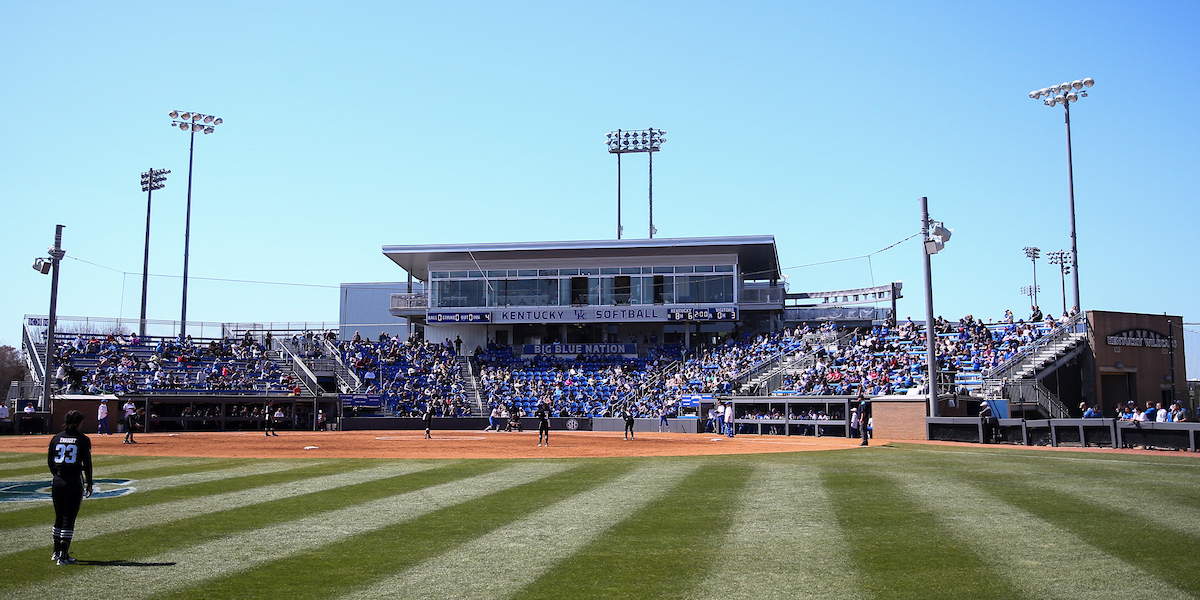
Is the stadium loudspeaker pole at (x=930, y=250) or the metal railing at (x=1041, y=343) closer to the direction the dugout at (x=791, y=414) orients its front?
the stadium loudspeaker pole

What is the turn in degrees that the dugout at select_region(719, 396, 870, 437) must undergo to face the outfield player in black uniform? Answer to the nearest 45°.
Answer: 0° — it already faces them

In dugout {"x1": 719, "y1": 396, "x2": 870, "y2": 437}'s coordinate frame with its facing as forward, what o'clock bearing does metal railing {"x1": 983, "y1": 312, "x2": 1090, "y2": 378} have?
The metal railing is roughly at 9 o'clock from the dugout.

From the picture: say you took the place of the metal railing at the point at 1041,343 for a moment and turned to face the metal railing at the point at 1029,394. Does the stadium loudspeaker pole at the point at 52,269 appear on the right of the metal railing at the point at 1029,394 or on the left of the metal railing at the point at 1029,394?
right

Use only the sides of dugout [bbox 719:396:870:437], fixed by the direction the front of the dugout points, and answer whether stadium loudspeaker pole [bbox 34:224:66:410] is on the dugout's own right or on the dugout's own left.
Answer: on the dugout's own right

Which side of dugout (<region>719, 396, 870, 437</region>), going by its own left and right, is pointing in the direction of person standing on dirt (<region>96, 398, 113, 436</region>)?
right

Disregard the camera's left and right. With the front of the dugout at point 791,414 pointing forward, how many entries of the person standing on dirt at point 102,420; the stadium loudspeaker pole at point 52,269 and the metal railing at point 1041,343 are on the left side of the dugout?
1

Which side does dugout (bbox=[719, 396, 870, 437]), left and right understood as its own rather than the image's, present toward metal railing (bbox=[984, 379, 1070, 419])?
left

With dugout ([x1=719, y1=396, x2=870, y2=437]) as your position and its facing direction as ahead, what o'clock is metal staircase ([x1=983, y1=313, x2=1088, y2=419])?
The metal staircase is roughly at 9 o'clock from the dugout.

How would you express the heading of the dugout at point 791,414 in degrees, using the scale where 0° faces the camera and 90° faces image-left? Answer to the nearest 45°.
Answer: approximately 0°

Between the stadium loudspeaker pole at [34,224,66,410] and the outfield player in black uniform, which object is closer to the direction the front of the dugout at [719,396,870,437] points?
the outfield player in black uniform

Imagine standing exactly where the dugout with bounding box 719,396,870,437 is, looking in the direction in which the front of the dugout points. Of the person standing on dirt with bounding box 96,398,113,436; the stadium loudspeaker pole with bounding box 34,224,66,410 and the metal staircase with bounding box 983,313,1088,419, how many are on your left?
1
